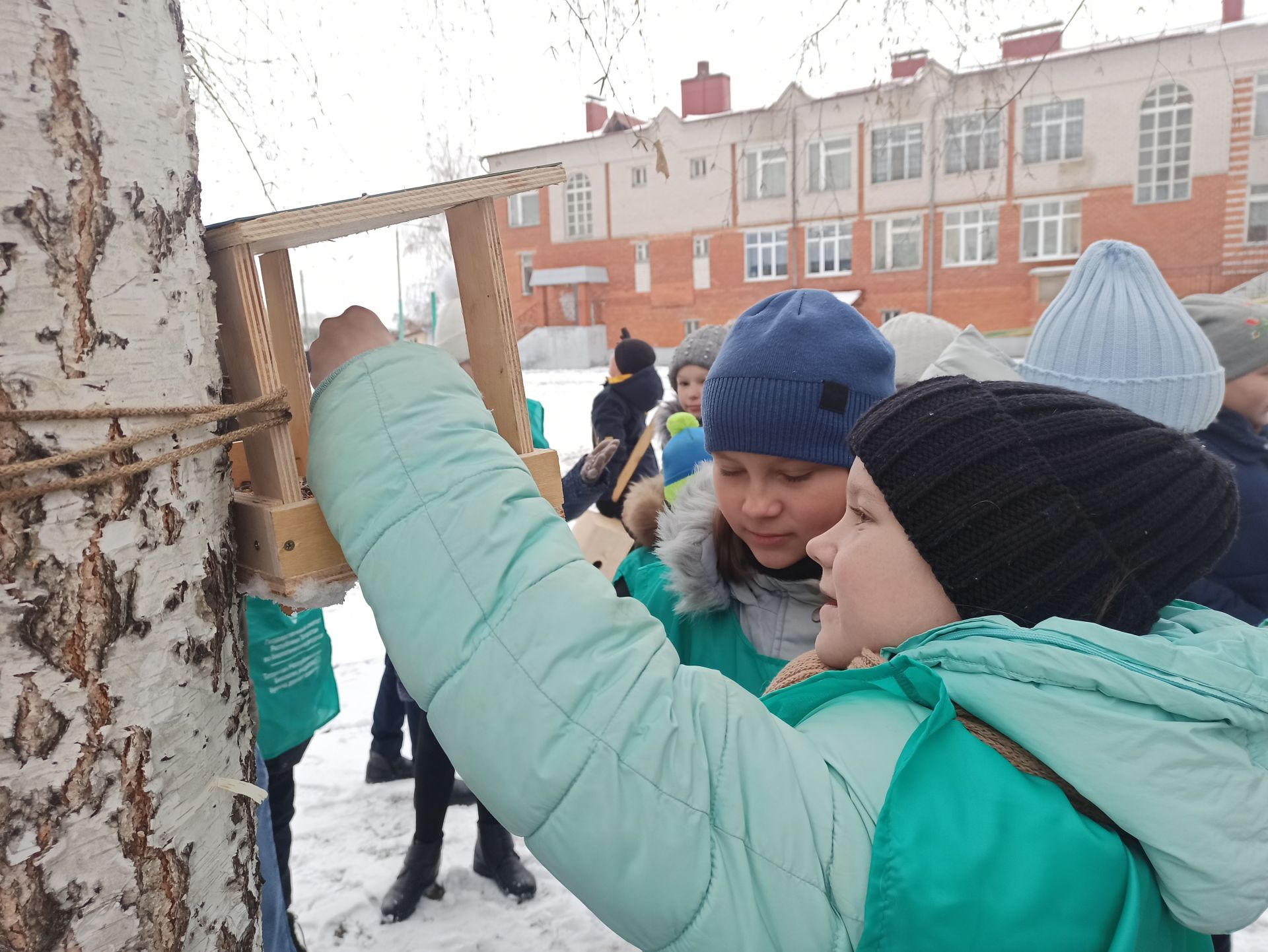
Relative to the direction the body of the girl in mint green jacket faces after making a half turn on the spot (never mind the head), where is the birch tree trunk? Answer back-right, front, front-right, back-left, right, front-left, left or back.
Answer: back

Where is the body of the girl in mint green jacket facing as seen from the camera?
to the viewer's left

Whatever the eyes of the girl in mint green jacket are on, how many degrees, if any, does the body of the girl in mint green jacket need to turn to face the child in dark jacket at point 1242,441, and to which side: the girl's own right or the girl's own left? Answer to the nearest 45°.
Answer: approximately 135° to the girl's own right

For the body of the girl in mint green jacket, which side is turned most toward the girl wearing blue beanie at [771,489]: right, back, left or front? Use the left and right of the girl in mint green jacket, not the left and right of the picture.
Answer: right

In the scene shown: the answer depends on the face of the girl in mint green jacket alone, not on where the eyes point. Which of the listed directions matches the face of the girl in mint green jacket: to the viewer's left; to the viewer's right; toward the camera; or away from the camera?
to the viewer's left

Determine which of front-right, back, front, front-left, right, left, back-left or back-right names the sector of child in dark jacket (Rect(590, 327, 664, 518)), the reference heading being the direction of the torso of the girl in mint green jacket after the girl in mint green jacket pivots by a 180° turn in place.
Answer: left

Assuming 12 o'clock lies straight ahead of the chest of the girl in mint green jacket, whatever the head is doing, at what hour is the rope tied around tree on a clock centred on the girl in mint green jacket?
The rope tied around tree is roughly at 12 o'clock from the girl in mint green jacket.
